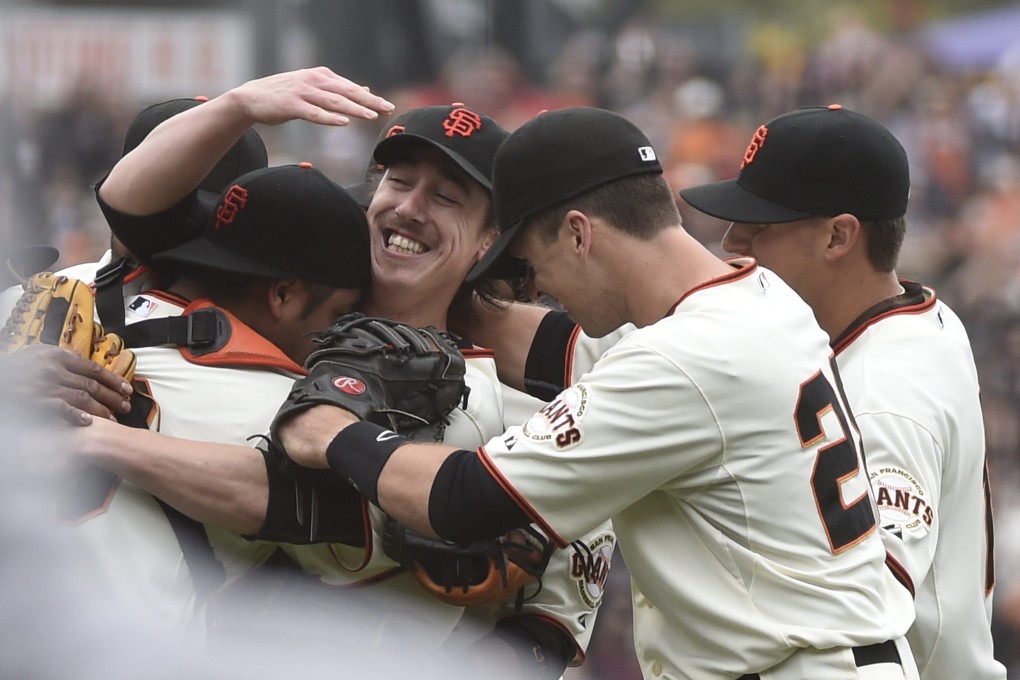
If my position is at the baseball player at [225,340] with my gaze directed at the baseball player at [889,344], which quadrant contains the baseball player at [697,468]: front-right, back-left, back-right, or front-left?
front-right

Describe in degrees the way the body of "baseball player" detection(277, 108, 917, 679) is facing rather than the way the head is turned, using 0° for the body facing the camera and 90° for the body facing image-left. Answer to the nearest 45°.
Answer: approximately 90°

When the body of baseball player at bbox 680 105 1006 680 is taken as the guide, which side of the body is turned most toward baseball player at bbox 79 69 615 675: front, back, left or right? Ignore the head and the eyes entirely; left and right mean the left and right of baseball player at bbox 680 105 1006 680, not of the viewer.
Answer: front

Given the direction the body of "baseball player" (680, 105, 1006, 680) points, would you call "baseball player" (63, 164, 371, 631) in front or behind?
in front

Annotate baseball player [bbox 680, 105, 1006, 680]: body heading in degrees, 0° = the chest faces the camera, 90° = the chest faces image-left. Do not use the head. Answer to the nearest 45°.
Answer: approximately 90°

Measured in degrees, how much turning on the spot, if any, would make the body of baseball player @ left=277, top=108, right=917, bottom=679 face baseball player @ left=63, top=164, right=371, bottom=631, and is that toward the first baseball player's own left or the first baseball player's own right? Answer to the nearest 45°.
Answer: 0° — they already face them

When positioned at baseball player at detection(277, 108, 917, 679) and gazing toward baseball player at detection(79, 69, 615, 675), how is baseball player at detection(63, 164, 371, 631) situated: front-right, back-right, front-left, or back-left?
front-left

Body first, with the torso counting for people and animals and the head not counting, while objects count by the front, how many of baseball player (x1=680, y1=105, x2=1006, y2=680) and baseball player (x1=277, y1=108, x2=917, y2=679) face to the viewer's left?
2

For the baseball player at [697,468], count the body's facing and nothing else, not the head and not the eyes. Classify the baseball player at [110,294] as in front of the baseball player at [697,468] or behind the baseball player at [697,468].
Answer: in front

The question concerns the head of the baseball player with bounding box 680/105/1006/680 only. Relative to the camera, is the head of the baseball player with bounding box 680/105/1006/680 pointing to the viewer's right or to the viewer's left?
to the viewer's left
